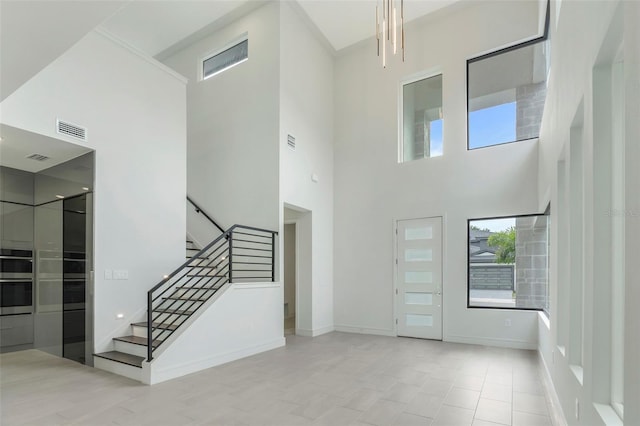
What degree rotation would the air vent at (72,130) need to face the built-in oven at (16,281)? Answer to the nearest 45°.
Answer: approximately 135° to its left

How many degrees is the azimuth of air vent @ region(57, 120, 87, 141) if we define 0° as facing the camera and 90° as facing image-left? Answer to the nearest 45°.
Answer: approximately 315°

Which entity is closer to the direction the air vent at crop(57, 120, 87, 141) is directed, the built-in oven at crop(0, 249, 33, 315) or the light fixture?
the light fixture

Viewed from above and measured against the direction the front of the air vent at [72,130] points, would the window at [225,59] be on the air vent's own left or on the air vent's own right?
on the air vent's own left
